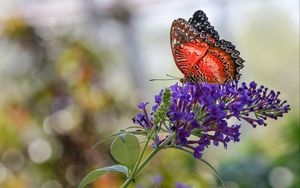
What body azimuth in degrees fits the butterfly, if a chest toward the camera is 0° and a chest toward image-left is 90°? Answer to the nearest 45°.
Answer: approximately 90°
